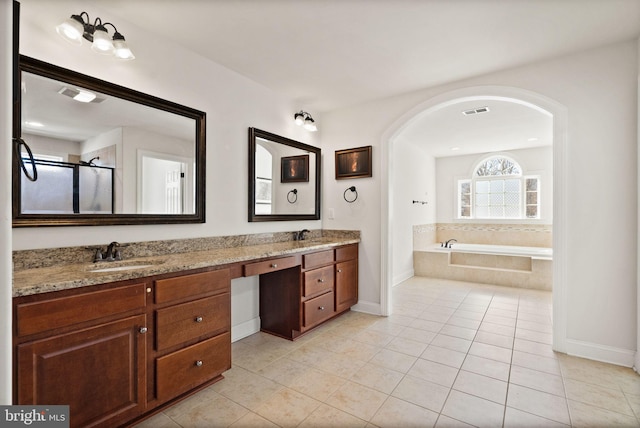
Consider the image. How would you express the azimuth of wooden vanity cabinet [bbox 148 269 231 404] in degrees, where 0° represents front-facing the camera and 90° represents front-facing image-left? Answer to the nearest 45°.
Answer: approximately 315°

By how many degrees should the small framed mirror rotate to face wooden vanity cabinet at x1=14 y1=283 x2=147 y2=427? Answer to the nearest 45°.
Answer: approximately 90° to its right

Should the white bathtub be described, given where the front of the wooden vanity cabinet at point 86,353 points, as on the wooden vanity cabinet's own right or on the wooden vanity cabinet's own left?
on the wooden vanity cabinet's own left

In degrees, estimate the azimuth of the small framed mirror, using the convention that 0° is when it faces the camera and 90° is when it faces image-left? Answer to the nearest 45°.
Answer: approximately 315°

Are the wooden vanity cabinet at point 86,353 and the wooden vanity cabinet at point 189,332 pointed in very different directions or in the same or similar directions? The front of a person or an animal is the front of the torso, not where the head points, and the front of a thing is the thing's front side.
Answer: same or similar directions

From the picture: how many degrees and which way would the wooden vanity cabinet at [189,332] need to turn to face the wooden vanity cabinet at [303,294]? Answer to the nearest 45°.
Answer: approximately 90° to its left

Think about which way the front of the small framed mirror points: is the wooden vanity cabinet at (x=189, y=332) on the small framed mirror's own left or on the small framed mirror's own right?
on the small framed mirror's own right

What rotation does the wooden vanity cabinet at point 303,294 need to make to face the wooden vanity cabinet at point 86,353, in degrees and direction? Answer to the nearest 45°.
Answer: approximately 90° to its right

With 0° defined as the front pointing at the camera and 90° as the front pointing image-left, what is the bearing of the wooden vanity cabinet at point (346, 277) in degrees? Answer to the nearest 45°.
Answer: approximately 315°

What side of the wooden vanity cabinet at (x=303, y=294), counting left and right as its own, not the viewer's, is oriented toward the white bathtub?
left

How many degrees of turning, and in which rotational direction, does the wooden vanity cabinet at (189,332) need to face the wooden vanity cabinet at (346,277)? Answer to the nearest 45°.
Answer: approximately 90° to its left

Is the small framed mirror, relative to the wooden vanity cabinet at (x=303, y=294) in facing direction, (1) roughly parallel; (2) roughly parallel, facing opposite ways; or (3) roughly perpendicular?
roughly parallel

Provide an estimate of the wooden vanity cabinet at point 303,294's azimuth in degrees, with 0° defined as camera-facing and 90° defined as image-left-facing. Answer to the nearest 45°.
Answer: approximately 315°

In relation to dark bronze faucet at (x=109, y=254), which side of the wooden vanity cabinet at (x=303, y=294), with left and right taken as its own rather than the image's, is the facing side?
right

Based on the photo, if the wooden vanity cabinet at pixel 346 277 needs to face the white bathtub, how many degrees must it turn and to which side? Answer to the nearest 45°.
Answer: approximately 90° to its left
